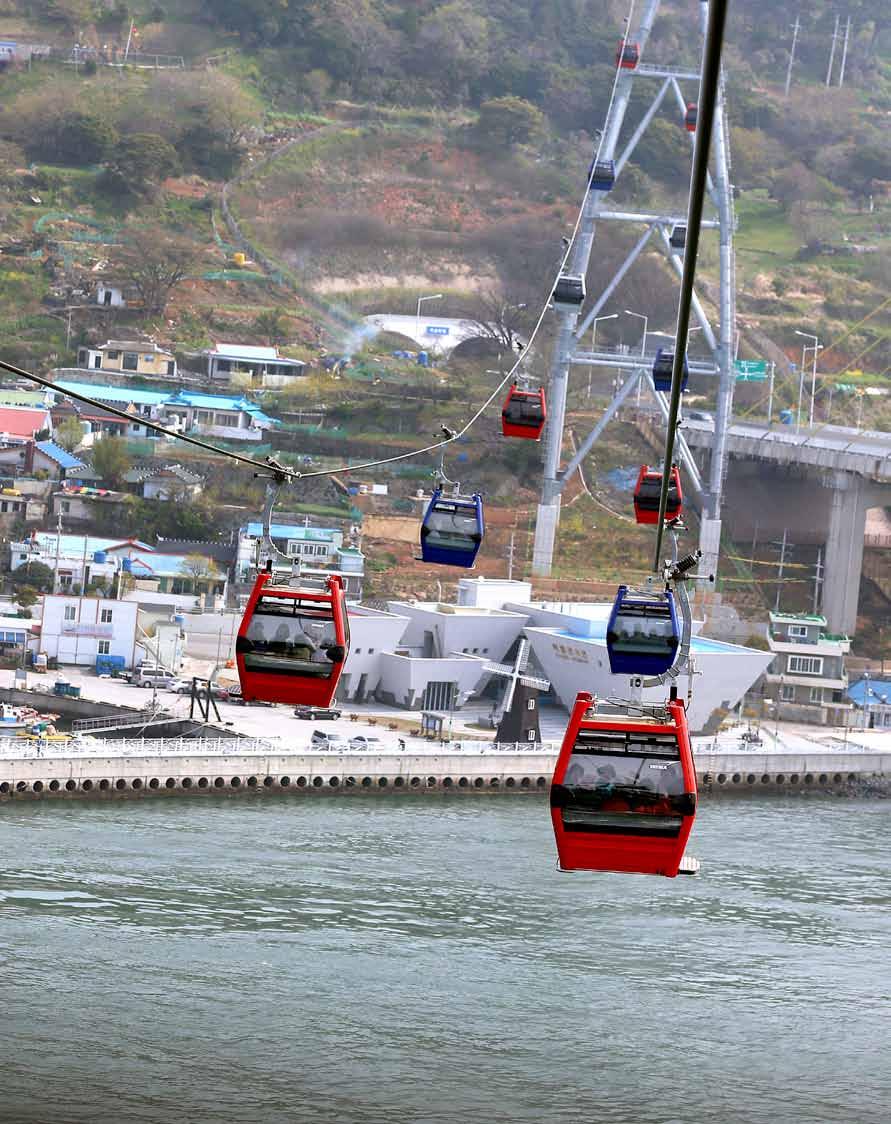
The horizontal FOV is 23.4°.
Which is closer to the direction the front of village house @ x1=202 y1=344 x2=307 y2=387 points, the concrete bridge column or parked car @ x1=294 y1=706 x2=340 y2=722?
the parked car

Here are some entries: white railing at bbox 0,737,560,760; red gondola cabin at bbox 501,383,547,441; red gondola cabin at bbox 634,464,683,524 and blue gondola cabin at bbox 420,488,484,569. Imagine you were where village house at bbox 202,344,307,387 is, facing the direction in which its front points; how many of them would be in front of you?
4

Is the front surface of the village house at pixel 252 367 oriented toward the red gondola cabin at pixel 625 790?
yes

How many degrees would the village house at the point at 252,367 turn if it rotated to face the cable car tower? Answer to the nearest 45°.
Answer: approximately 45° to its left

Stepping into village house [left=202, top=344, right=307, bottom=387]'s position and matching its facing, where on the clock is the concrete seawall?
The concrete seawall is roughly at 12 o'clock from the village house.

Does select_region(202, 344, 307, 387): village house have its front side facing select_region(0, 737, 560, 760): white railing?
yes

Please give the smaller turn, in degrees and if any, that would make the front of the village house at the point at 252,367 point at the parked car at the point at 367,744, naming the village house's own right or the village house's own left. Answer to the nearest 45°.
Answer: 0° — it already faces it

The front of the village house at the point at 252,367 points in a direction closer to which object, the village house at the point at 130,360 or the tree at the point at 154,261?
the village house

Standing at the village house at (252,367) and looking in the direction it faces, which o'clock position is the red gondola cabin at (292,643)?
The red gondola cabin is roughly at 12 o'clock from the village house.

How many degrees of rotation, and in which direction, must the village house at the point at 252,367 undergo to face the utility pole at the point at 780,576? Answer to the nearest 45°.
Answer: approximately 45° to its left
